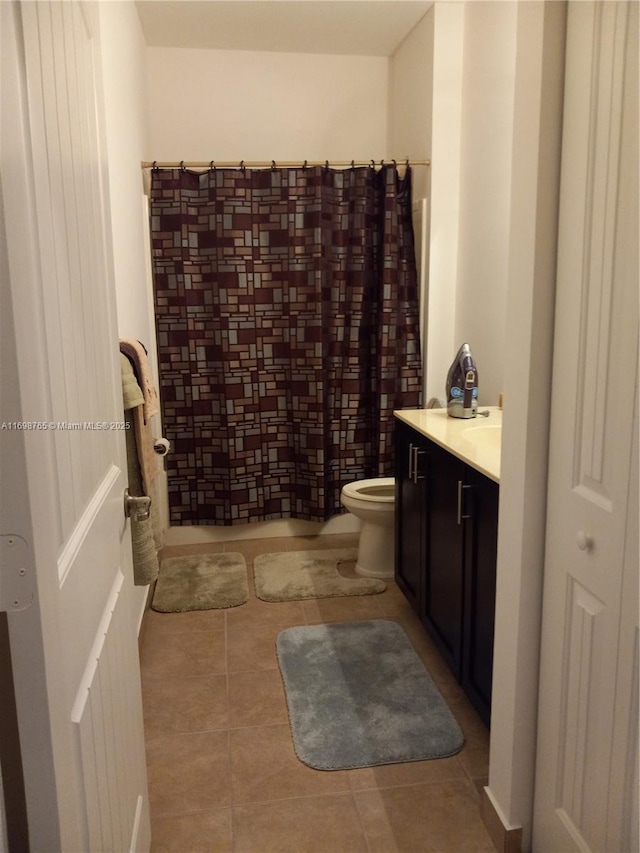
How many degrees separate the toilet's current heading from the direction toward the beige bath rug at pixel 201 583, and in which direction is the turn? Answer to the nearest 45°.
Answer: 0° — it already faces it

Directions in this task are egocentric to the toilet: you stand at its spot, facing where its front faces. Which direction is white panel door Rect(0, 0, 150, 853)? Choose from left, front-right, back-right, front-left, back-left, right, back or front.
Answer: left

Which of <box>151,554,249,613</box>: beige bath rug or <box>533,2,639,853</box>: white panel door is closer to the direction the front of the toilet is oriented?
the beige bath rug

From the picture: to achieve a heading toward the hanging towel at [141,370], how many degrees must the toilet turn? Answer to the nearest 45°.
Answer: approximately 45° to its left

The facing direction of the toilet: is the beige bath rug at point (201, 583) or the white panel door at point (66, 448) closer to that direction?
the beige bath rug

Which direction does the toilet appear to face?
to the viewer's left

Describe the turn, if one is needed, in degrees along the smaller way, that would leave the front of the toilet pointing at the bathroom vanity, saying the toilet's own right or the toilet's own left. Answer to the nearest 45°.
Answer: approximately 90° to the toilet's own left

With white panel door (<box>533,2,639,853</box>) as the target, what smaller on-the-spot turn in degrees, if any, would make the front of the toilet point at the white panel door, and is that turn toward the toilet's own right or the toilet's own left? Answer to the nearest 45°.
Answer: approximately 90° to the toilet's own left

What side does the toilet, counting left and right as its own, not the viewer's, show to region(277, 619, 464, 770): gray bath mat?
left
